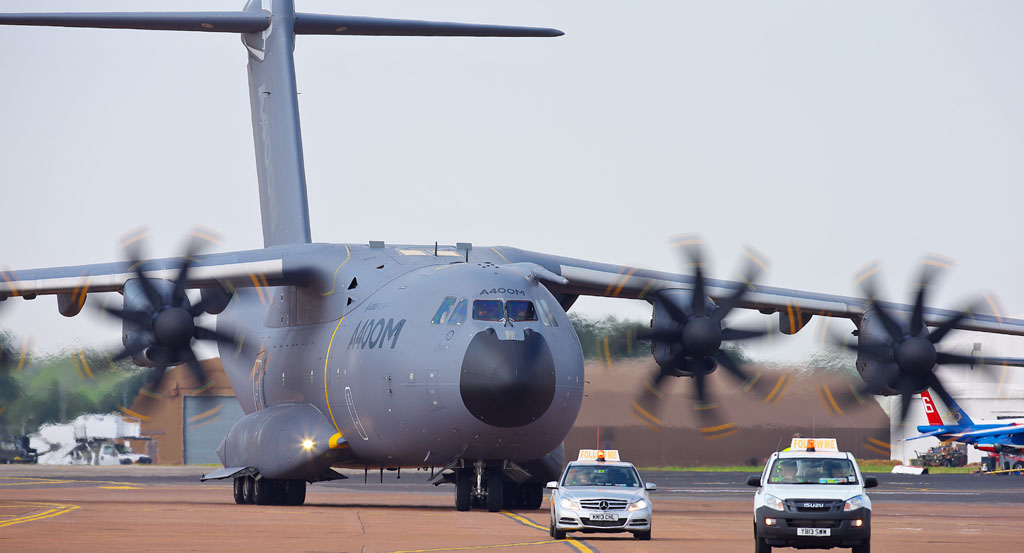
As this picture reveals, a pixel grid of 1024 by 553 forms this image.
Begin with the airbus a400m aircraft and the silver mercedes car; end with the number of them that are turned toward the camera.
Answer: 2

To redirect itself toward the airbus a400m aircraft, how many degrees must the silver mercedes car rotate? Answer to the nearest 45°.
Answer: approximately 135° to its right

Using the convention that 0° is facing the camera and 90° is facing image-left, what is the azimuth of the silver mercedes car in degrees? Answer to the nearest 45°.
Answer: approximately 0°
